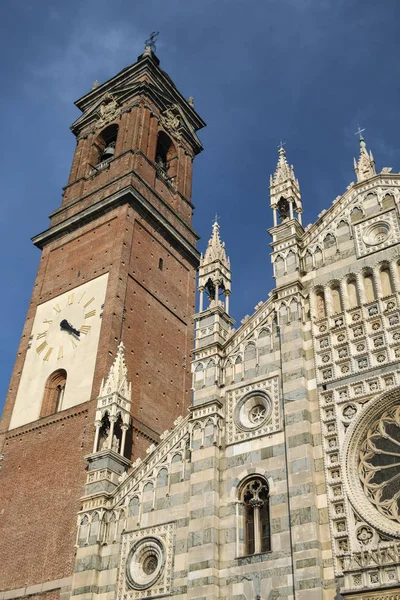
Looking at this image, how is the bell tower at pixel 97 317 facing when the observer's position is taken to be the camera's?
facing the viewer and to the left of the viewer

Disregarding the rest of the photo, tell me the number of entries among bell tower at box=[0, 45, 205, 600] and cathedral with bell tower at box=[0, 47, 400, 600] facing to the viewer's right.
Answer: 0
